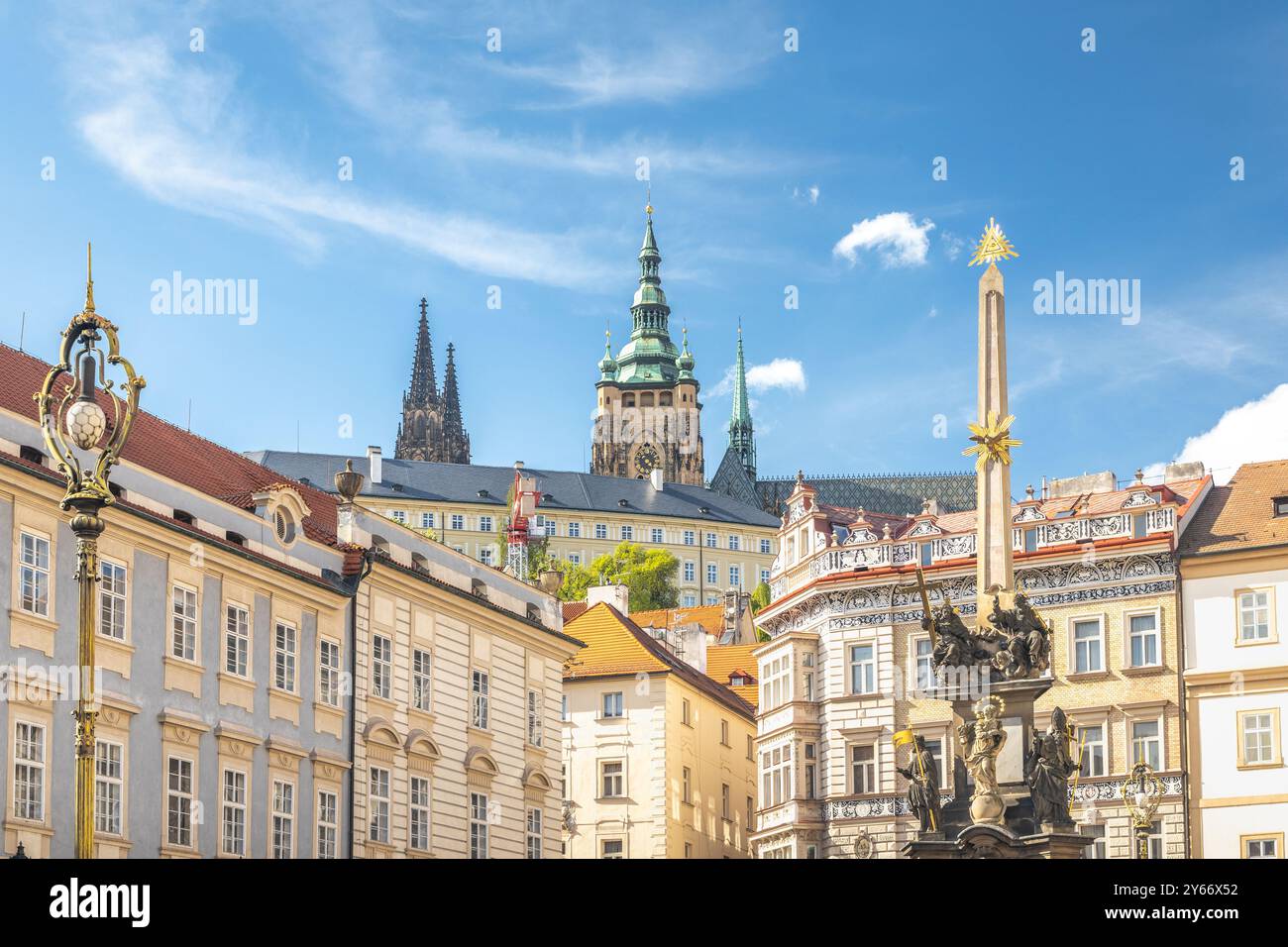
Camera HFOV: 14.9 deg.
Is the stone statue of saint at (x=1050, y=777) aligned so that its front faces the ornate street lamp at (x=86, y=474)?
no

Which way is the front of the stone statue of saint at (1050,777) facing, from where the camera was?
facing the viewer and to the right of the viewer

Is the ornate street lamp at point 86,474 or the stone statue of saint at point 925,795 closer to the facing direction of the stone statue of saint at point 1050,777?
the ornate street lamp

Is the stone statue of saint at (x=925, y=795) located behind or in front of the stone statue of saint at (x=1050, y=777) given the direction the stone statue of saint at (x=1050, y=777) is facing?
behind
